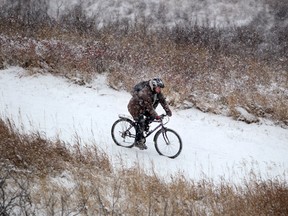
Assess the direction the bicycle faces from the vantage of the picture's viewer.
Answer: facing the viewer and to the right of the viewer

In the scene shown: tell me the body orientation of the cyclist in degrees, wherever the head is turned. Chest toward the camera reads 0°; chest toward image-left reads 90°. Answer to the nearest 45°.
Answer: approximately 315°
